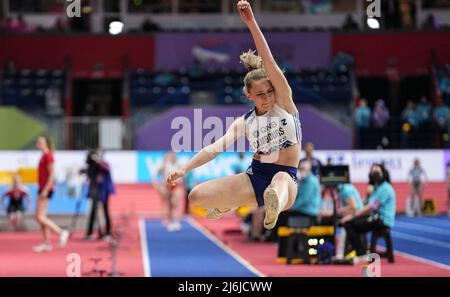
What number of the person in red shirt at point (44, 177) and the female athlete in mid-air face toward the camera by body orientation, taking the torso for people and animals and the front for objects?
1

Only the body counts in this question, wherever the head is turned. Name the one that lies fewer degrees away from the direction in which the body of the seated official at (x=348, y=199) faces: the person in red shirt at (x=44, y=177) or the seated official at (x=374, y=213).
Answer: the person in red shirt

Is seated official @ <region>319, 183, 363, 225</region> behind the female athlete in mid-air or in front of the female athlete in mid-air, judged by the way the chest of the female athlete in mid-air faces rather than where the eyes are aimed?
behind

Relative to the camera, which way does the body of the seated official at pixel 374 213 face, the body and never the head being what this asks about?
to the viewer's left

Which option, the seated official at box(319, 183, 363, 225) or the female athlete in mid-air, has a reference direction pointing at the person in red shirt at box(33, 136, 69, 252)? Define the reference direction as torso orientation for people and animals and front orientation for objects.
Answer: the seated official

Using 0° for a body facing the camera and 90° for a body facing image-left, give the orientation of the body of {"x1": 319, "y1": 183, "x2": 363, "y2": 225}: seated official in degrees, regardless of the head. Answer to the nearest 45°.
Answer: approximately 90°

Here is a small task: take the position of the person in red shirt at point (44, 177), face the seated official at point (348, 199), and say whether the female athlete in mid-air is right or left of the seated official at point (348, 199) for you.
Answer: right

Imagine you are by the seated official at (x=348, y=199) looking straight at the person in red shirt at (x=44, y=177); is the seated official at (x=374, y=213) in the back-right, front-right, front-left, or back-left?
back-left
